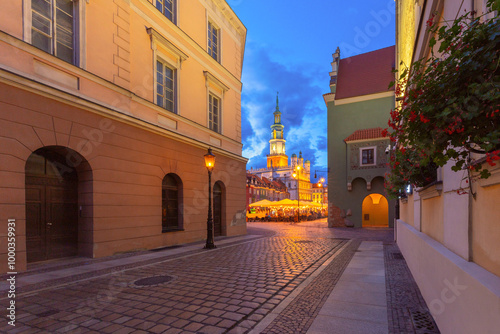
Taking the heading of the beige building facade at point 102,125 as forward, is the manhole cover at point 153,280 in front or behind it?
in front

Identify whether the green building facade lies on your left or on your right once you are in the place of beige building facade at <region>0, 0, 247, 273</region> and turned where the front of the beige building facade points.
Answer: on your left

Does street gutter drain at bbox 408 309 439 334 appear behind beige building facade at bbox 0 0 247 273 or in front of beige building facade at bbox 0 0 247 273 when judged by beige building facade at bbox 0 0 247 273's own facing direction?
in front
